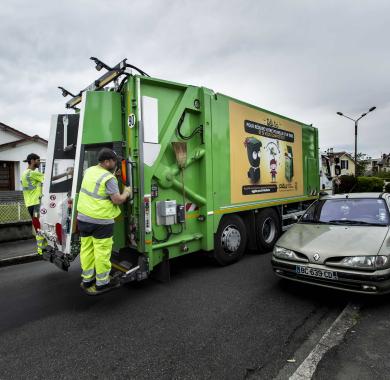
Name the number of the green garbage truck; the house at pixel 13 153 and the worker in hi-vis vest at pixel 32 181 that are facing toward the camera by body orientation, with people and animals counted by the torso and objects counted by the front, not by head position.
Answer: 1

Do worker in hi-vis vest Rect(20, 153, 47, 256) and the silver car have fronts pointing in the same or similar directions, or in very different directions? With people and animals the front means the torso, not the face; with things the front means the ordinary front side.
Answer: very different directions

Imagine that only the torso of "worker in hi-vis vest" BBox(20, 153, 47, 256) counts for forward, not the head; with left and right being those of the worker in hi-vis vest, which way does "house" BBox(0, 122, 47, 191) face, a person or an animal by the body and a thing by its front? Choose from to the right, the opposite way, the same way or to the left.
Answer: to the right

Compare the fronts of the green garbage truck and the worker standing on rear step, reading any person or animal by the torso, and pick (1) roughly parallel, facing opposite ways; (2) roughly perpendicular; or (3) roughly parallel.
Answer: roughly parallel

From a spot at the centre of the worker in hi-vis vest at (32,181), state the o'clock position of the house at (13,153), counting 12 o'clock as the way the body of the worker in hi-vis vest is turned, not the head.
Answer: The house is roughly at 9 o'clock from the worker in hi-vis vest.

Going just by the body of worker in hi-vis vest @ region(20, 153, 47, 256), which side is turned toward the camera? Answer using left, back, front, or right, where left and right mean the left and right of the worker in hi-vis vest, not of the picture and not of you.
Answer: right

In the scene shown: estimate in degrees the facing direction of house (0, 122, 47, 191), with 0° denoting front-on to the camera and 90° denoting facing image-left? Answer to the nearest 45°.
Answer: approximately 0°

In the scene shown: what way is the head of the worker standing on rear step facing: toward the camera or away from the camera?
away from the camera

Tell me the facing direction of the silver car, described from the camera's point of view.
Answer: facing the viewer and to the left of the viewer

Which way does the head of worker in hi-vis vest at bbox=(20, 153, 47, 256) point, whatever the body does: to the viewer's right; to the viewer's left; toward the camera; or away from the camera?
to the viewer's right

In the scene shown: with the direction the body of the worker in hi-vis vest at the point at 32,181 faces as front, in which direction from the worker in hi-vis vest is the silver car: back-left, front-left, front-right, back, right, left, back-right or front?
front-right

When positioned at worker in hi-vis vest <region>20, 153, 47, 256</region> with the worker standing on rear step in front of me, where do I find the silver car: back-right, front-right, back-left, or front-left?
front-left

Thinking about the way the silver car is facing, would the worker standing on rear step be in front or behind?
in front

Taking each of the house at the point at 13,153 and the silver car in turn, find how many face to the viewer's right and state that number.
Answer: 0

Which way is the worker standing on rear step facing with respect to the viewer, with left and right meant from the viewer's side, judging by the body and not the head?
facing away from the viewer and to the right of the viewer

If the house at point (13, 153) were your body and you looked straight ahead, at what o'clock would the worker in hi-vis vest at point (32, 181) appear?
The worker in hi-vis vest is roughly at 12 o'clock from the house.

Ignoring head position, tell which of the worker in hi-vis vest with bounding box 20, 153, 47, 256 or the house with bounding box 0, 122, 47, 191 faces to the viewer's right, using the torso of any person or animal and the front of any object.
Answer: the worker in hi-vis vest

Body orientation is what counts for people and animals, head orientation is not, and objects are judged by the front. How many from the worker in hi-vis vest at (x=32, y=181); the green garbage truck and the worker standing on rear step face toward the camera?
0
